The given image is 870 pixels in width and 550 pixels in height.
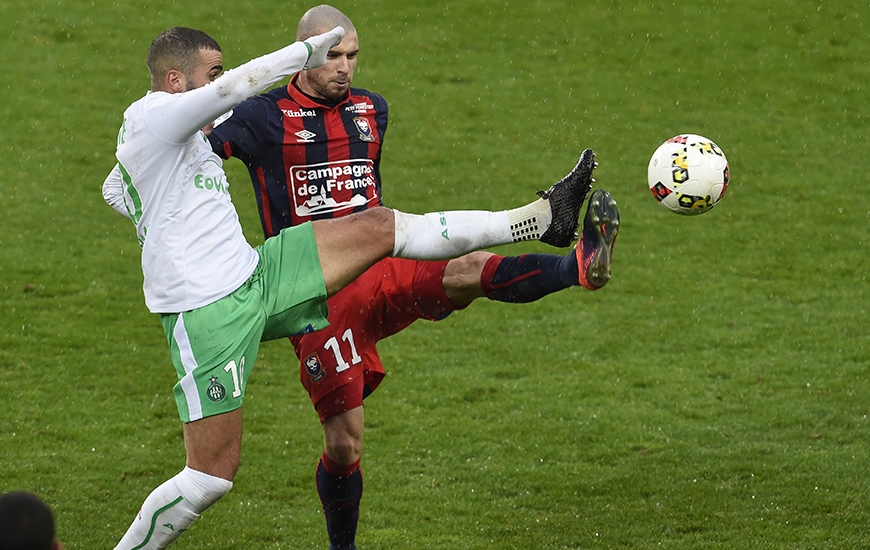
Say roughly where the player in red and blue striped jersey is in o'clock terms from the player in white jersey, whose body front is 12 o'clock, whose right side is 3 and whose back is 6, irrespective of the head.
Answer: The player in red and blue striped jersey is roughly at 10 o'clock from the player in white jersey.

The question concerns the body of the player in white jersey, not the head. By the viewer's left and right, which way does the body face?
facing to the right of the viewer

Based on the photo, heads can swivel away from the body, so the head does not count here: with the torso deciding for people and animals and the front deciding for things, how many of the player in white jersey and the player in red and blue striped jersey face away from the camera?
0

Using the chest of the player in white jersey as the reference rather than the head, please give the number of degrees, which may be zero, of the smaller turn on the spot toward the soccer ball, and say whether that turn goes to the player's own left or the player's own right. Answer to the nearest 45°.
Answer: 0° — they already face it

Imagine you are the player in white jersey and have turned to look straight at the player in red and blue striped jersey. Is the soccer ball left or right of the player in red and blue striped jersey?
right

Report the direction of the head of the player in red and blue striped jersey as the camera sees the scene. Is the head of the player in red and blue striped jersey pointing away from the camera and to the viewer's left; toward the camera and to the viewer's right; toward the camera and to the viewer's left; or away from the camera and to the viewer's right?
toward the camera and to the viewer's right

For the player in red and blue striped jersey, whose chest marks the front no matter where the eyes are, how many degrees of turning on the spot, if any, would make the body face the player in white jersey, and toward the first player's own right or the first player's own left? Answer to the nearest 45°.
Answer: approximately 90° to the first player's own right

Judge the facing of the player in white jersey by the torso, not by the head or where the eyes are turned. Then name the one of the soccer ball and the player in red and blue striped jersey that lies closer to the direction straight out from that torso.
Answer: the soccer ball

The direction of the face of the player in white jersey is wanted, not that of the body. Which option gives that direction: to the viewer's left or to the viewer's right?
to the viewer's right
